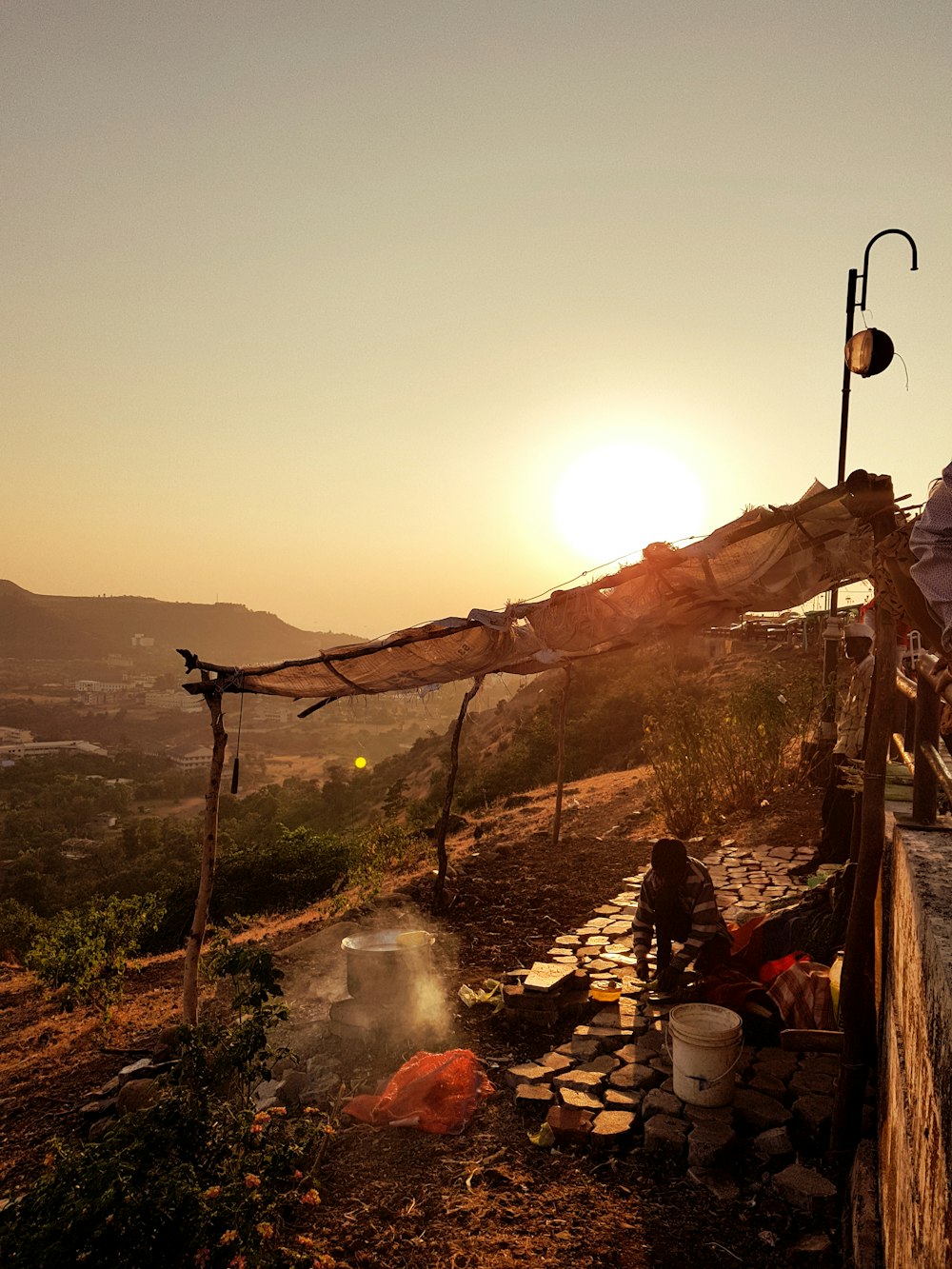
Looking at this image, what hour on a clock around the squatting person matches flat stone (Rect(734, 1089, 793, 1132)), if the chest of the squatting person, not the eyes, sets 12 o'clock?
The flat stone is roughly at 10 o'clock from the squatting person.

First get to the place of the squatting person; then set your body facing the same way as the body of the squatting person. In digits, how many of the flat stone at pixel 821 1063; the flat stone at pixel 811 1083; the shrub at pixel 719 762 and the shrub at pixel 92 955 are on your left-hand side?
2

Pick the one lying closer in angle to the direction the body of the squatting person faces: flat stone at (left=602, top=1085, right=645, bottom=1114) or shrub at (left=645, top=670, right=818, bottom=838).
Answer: the flat stone

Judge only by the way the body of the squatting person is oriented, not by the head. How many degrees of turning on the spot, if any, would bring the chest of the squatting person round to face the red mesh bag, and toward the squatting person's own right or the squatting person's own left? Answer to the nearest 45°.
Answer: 0° — they already face it

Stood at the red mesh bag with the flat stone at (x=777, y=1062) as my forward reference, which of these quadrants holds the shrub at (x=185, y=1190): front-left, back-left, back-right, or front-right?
back-right

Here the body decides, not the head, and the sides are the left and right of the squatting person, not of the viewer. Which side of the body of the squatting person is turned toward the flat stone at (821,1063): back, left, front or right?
left

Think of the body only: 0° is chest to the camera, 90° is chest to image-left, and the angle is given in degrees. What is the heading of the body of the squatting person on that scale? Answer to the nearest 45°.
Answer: approximately 45°

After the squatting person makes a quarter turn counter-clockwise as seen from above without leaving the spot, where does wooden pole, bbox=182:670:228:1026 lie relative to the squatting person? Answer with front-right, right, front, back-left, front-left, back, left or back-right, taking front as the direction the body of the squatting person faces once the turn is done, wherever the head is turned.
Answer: back-right

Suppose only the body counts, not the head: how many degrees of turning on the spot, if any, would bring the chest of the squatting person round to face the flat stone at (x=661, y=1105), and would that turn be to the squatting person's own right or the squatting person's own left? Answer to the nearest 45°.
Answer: approximately 45° to the squatting person's own left

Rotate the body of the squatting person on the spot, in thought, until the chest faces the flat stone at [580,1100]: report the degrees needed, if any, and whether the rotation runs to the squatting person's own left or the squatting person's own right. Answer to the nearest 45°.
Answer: approximately 45° to the squatting person's own left

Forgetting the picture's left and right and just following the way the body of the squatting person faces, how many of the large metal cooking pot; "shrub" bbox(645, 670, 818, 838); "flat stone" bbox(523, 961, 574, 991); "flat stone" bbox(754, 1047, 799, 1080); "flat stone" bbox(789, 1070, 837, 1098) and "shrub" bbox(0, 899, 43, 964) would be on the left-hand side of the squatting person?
2

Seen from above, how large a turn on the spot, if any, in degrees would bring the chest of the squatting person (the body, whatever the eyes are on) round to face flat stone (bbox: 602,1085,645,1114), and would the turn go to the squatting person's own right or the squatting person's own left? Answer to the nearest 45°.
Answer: approximately 45° to the squatting person's own left

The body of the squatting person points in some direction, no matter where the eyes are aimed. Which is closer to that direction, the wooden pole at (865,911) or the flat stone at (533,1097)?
the flat stone

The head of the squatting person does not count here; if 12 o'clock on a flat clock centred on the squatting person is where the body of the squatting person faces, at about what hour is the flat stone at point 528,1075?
The flat stone is roughly at 12 o'clock from the squatting person.

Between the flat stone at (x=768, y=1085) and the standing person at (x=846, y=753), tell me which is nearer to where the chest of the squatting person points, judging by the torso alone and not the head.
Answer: the flat stone

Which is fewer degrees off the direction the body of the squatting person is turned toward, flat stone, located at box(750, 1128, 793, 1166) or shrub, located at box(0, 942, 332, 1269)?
the shrub
